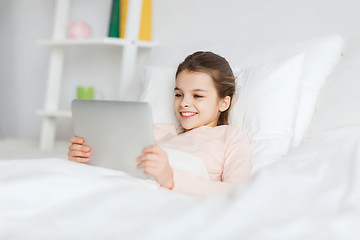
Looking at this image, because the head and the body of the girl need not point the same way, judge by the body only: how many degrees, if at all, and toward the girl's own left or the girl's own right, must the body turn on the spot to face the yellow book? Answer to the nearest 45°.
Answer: approximately 135° to the girl's own right

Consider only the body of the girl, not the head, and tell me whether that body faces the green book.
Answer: no

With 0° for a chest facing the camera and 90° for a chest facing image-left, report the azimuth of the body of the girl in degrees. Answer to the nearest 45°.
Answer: approximately 45°

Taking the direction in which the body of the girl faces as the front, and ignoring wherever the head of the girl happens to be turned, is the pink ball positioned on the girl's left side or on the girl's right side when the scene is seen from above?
on the girl's right side

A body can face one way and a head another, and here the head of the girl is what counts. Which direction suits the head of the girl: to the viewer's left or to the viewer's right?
to the viewer's left

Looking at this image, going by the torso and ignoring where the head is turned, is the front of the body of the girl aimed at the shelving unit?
no

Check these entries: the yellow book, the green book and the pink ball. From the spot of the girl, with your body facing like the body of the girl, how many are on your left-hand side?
0
